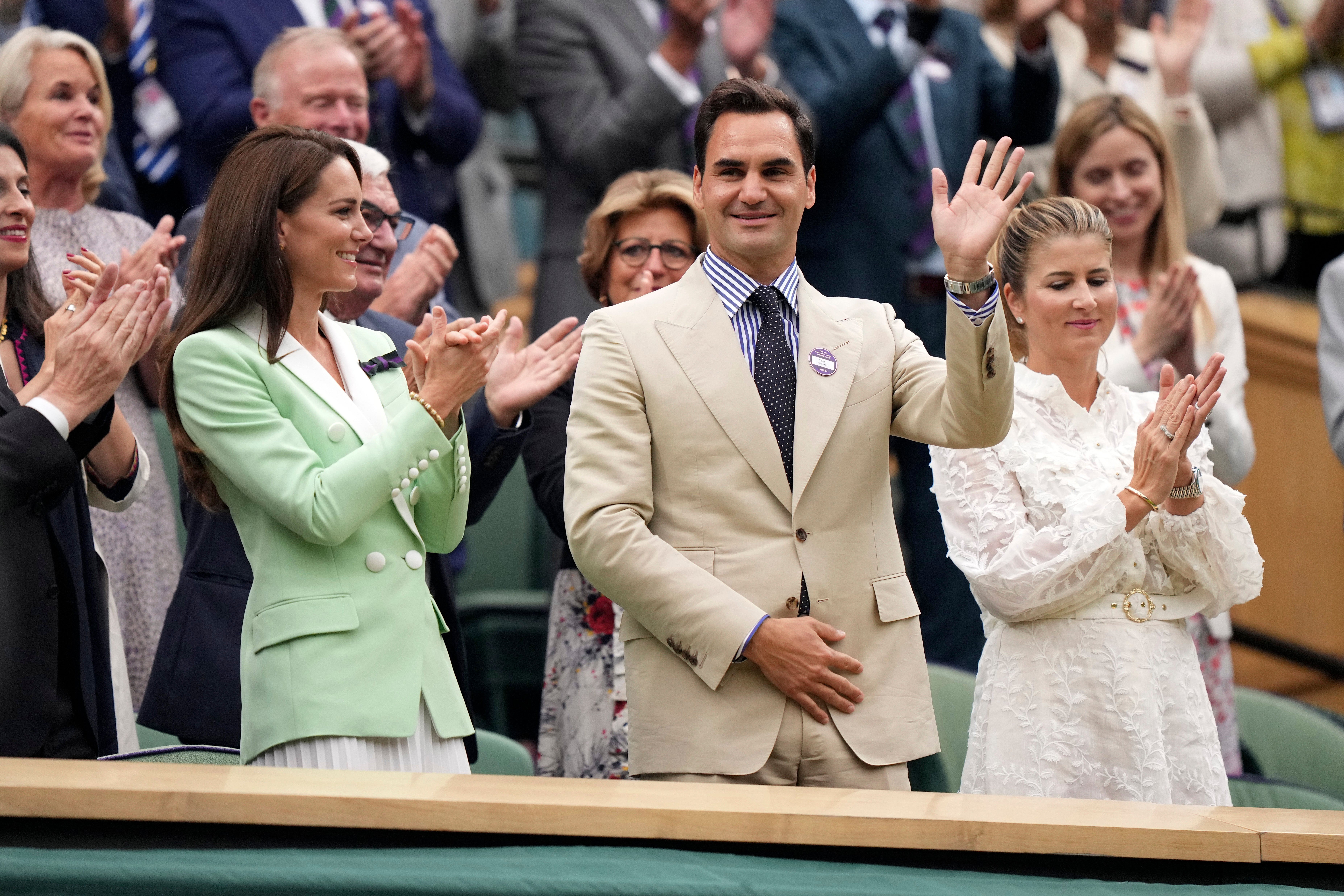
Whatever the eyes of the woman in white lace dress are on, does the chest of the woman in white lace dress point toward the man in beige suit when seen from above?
no

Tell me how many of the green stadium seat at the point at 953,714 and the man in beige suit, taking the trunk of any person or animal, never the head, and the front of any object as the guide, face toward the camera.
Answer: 2

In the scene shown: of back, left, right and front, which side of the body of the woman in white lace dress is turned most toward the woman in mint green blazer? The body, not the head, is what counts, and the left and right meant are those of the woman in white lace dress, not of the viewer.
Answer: right

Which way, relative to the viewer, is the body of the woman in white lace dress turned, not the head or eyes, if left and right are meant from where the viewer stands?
facing the viewer and to the right of the viewer

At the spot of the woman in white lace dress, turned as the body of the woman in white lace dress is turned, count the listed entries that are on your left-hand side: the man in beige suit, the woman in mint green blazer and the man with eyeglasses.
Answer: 0

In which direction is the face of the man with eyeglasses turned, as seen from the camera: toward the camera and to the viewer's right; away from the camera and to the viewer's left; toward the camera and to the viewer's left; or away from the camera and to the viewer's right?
toward the camera and to the viewer's right

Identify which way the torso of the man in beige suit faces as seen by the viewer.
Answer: toward the camera

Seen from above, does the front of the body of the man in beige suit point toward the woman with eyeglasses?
no

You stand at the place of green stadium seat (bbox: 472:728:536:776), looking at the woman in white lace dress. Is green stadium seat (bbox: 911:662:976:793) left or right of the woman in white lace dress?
left

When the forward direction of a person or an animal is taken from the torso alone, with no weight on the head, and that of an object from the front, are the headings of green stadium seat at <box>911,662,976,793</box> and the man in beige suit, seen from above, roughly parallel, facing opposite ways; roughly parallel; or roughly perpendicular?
roughly parallel

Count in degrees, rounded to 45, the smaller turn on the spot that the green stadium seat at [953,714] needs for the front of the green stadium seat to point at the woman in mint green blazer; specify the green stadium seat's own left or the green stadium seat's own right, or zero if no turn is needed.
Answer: approximately 45° to the green stadium seat's own right

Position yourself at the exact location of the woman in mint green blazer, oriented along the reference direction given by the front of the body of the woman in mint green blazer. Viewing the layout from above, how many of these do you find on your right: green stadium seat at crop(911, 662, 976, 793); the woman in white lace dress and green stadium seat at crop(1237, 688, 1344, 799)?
0

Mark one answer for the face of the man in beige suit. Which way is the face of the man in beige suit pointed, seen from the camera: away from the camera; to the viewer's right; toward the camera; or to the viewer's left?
toward the camera

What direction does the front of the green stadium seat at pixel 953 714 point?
toward the camera

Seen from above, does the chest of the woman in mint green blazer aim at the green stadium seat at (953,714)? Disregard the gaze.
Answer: no
